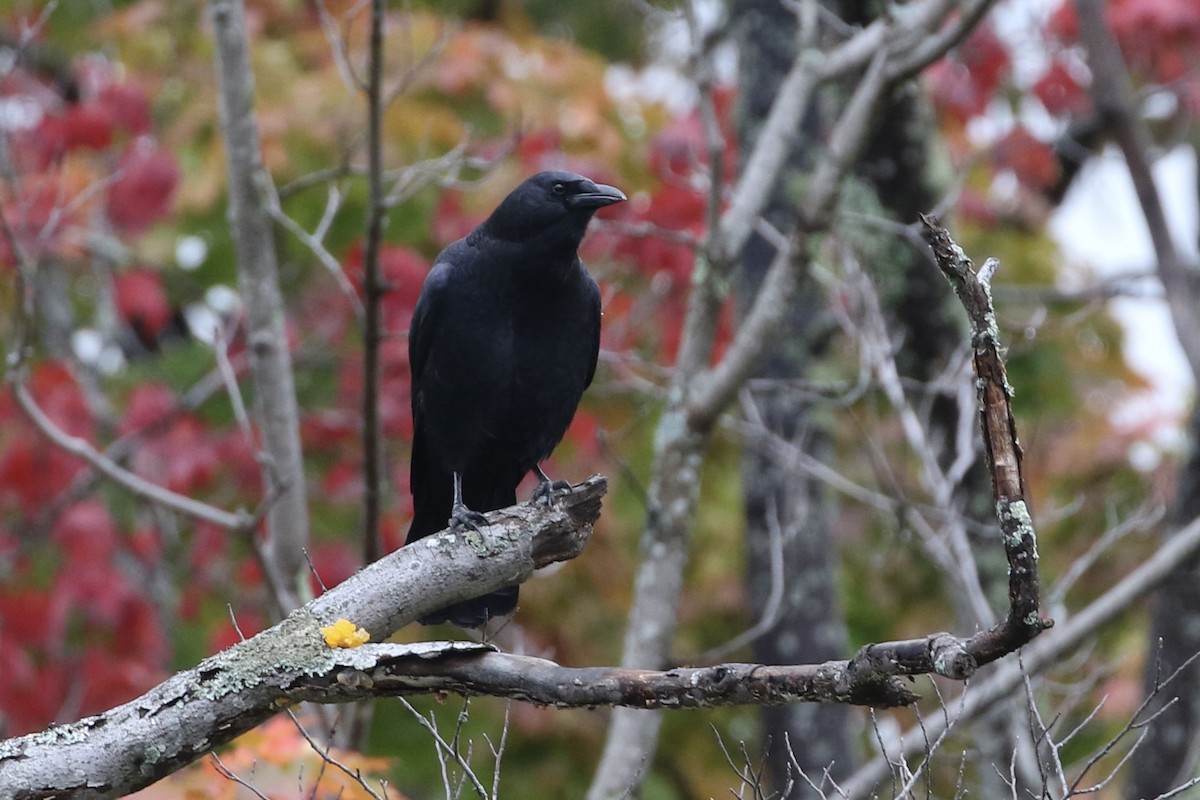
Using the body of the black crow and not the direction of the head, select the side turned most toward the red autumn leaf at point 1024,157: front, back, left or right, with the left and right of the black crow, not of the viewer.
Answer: back

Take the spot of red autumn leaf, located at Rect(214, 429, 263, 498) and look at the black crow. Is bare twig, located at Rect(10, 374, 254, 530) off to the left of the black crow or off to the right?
right

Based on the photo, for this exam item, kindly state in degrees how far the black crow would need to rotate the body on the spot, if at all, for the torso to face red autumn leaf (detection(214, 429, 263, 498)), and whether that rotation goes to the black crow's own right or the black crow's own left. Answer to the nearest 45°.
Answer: approximately 180°

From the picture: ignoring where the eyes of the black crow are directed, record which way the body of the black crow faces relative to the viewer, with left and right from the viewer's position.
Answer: facing the viewer and to the right of the viewer

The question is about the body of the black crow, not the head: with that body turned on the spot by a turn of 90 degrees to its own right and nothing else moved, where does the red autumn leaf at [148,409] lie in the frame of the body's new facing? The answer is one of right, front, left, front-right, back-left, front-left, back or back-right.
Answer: right

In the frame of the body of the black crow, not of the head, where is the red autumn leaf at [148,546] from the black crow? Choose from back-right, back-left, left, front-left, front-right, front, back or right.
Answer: back

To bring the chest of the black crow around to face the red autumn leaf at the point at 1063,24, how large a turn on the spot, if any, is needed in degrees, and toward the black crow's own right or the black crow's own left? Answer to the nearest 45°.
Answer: approximately 90° to the black crow's own left
